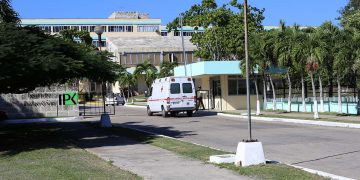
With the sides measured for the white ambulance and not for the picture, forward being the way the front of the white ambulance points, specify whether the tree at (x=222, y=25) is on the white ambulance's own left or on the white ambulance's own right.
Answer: on the white ambulance's own right

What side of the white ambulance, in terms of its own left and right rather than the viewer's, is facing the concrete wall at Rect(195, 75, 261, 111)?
right

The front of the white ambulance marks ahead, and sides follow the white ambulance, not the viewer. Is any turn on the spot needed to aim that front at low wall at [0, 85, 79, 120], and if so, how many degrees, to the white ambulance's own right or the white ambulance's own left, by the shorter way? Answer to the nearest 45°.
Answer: approximately 45° to the white ambulance's own left

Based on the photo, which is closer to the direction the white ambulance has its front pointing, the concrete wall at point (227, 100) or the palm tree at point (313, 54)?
the concrete wall

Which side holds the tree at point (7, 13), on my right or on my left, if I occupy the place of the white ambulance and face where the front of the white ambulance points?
on my left

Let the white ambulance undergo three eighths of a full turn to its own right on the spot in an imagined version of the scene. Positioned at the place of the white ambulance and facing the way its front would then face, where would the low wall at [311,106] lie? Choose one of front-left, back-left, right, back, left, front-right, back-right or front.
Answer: front

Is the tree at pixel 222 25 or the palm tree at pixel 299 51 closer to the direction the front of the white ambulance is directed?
the tree

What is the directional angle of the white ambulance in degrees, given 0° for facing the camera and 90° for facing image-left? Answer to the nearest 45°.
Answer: approximately 135°

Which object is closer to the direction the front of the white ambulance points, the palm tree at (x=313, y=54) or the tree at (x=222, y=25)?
the tree
